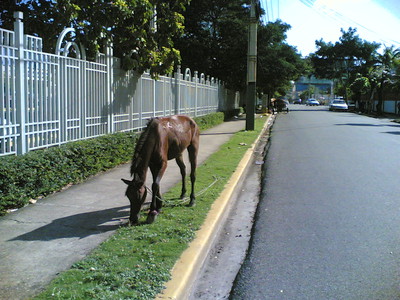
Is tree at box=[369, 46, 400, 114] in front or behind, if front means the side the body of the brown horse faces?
behind

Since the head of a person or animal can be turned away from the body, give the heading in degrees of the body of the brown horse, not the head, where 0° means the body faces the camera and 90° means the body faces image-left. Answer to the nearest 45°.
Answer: approximately 45°

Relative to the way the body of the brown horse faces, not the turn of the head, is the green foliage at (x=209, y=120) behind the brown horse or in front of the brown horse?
behind

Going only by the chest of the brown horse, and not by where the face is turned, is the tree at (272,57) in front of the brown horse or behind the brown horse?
behind

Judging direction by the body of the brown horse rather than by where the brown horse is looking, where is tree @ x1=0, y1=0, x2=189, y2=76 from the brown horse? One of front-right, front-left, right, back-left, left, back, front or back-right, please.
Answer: back-right

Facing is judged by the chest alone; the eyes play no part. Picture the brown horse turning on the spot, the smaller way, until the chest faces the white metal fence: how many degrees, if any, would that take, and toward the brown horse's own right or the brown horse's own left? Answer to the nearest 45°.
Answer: approximately 90° to the brown horse's own right

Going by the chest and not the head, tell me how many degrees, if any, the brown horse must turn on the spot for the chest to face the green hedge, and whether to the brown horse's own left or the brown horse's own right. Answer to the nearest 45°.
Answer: approximately 90° to the brown horse's own right
